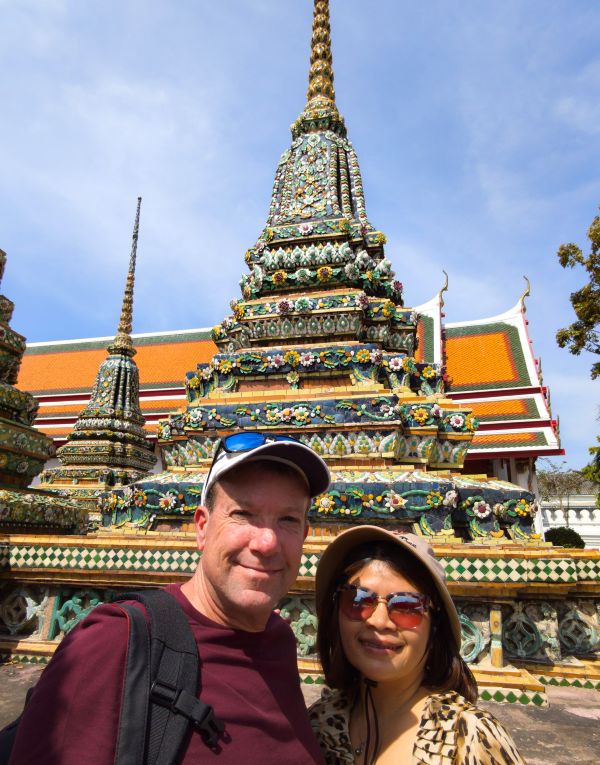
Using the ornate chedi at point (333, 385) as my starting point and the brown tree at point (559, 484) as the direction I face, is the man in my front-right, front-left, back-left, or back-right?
back-right

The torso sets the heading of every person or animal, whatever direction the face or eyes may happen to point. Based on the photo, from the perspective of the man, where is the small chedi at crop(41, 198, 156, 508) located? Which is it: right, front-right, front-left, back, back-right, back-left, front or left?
back-left

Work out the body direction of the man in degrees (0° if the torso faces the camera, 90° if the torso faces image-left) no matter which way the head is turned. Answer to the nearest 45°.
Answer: approximately 315°

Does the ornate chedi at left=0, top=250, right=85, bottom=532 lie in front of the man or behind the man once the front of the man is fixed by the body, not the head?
behind

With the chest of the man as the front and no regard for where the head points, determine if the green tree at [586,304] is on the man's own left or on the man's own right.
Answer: on the man's own left
